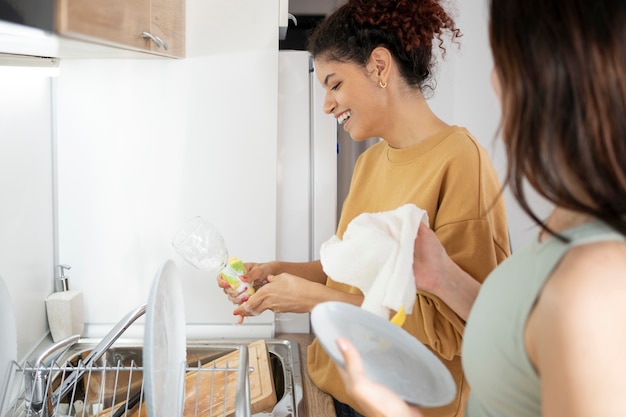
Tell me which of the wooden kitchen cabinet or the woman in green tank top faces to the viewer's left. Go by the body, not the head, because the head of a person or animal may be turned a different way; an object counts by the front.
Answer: the woman in green tank top

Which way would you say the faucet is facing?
to the viewer's right

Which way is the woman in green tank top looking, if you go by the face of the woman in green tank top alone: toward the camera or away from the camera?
away from the camera

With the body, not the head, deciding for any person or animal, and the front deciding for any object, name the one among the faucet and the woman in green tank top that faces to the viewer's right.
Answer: the faucet

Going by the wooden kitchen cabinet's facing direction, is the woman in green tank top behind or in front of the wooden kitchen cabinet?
in front

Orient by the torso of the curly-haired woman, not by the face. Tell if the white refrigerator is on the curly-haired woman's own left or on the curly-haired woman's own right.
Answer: on the curly-haired woman's own right

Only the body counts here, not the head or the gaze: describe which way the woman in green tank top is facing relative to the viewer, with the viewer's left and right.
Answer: facing to the left of the viewer

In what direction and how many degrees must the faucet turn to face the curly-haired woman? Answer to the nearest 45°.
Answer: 0° — it already faces them

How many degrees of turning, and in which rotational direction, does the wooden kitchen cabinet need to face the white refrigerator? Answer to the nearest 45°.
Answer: approximately 90° to its left
